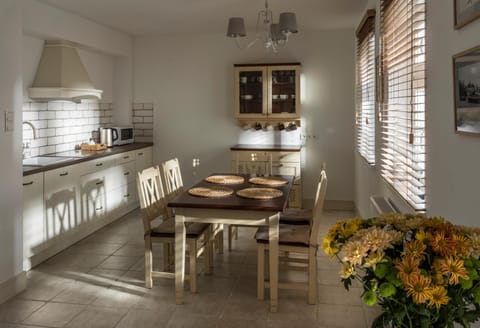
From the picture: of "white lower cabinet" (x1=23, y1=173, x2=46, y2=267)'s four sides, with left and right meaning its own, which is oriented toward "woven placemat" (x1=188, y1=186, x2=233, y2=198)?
front

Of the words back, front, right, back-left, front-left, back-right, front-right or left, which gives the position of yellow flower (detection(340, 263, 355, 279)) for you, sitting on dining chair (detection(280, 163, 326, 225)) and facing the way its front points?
left

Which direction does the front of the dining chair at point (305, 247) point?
to the viewer's left

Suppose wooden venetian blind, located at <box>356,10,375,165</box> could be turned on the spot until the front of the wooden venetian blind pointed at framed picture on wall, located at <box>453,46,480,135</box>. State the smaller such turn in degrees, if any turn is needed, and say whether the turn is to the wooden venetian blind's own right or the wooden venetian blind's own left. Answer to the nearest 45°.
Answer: approximately 90° to the wooden venetian blind's own left

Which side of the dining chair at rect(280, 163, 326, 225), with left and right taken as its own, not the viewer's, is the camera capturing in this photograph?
left

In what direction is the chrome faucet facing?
to the viewer's right

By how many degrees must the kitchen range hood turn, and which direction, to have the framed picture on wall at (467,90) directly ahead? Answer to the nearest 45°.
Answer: approximately 45° to its right

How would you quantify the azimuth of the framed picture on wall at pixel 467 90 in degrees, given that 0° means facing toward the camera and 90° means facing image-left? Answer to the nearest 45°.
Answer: approximately 45°

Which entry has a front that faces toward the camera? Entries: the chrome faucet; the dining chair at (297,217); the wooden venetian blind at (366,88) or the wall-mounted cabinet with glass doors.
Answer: the wall-mounted cabinet with glass doors

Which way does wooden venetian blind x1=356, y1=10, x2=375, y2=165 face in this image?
to the viewer's left
